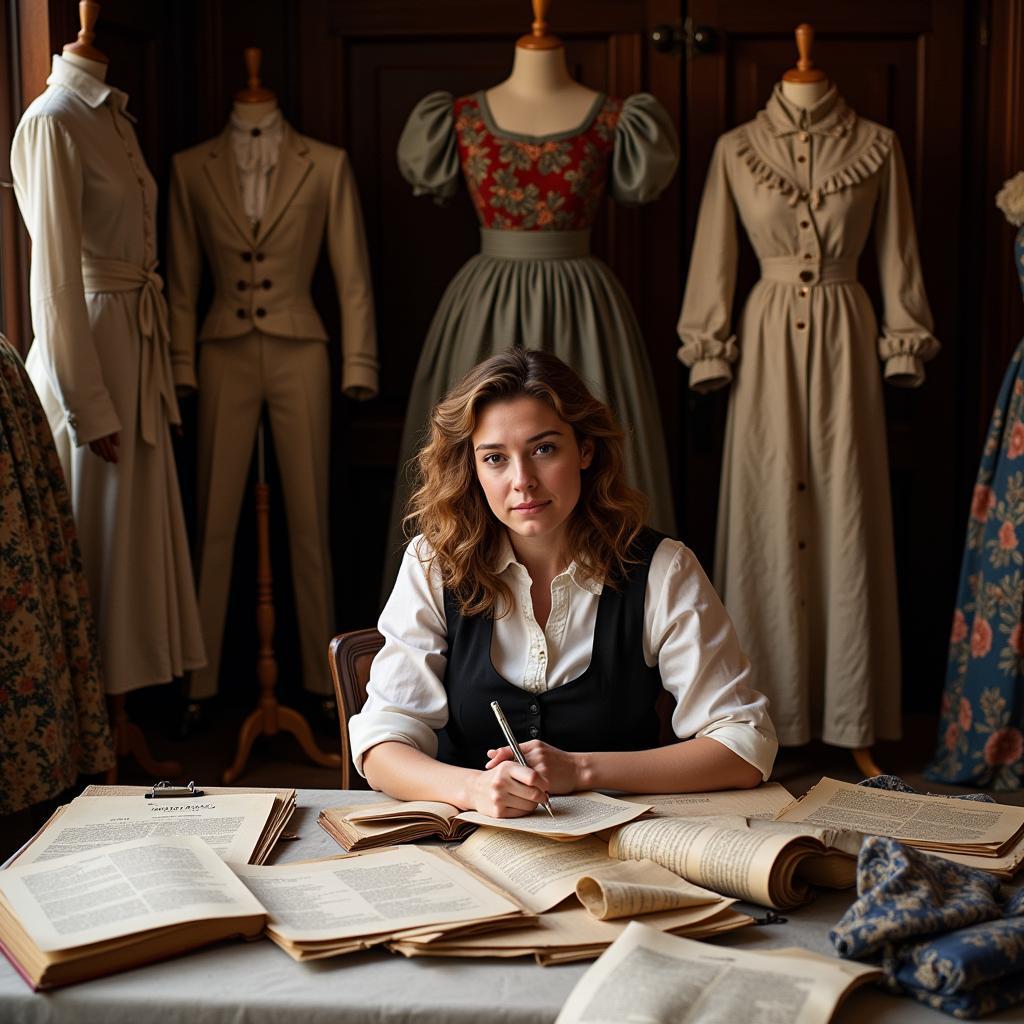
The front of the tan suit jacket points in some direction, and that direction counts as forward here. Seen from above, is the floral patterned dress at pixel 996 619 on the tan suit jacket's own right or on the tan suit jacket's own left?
on the tan suit jacket's own left

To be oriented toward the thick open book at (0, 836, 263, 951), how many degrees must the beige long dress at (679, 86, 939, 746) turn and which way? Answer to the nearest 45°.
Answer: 0° — it already faces it

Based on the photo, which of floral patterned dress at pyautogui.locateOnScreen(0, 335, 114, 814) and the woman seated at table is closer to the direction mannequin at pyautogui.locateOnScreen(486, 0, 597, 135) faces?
the woman seated at table

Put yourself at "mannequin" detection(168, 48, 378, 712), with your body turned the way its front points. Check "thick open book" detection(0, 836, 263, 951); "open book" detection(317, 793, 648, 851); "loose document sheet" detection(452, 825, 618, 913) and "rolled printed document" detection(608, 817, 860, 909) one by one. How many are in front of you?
4

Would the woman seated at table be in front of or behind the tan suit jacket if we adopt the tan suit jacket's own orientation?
in front

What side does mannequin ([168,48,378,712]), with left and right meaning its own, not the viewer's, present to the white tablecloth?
front

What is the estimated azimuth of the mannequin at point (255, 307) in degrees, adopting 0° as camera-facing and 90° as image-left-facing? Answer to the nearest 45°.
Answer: approximately 0°
